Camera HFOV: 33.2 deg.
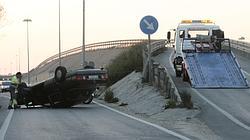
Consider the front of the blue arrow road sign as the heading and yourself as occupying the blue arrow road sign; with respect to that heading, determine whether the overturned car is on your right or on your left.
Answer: on your right

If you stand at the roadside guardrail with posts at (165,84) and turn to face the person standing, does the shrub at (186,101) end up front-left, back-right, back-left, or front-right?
back-left

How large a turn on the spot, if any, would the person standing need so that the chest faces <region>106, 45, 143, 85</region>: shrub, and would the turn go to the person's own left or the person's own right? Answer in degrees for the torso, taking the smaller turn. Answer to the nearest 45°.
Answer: approximately 45° to the person's own left

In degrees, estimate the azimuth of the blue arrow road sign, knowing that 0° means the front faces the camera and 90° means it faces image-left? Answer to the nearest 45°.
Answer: approximately 0°

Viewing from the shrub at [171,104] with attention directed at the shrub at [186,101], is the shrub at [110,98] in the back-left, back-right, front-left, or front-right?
back-left

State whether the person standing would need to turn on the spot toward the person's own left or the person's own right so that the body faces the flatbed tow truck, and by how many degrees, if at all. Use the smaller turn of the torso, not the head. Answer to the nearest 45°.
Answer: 0° — they already face it

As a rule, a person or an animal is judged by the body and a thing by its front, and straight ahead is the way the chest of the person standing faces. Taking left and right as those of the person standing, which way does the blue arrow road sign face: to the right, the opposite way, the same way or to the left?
to the right

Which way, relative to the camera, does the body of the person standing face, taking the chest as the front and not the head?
to the viewer's right
